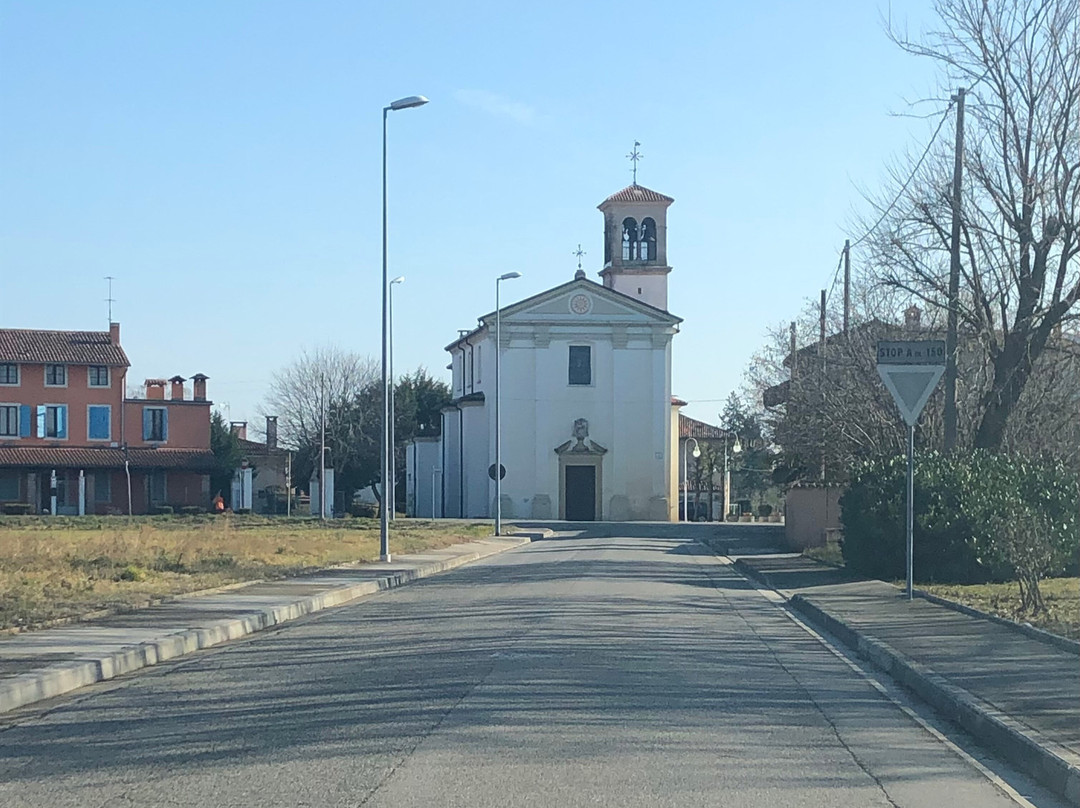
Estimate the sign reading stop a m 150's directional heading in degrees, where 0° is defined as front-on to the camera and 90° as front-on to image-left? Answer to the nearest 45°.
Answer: approximately 0°

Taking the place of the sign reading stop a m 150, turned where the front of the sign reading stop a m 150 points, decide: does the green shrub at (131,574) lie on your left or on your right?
on your right

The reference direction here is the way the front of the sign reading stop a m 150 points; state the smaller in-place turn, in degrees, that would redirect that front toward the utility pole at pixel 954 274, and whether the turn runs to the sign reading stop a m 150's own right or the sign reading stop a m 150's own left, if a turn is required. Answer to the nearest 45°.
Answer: approximately 180°

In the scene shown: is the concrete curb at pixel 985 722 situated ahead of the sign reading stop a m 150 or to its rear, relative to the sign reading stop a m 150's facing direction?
ahead

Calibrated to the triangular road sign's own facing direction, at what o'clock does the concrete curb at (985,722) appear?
The concrete curb is roughly at 12 o'clock from the triangular road sign.

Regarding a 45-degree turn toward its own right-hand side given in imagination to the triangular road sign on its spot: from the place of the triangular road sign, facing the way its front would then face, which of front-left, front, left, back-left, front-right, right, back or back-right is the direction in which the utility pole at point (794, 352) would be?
back-right

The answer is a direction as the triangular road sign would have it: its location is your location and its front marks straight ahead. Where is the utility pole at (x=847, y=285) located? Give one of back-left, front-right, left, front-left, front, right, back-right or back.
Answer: back

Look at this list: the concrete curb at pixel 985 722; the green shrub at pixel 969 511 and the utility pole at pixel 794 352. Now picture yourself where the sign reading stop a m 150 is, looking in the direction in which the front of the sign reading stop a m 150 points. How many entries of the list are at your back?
2

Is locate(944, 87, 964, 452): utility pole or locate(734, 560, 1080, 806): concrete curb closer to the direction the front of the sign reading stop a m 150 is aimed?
the concrete curb

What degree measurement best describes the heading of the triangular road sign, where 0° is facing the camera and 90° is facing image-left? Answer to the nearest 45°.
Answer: approximately 0°

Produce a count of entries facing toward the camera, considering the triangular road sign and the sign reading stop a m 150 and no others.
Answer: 2
